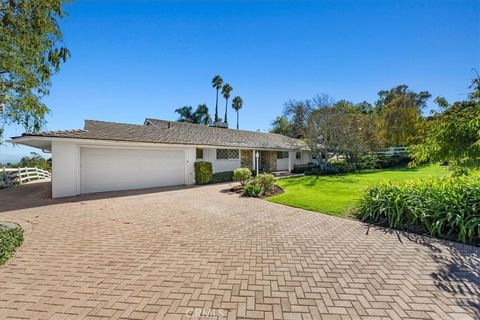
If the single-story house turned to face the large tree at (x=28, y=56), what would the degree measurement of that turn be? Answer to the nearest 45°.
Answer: approximately 45° to its right

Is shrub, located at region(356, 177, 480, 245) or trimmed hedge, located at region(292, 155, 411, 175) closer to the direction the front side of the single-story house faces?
the shrub

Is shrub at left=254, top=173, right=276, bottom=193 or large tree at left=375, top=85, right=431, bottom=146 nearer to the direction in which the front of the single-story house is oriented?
the shrub

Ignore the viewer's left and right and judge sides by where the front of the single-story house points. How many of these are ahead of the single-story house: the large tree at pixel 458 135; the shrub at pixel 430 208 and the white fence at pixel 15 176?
2

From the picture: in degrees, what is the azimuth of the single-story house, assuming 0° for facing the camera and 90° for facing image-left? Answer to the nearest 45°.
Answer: approximately 315°

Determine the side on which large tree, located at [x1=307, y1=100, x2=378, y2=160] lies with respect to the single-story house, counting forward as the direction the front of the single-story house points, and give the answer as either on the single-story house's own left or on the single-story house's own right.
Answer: on the single-story house's own left

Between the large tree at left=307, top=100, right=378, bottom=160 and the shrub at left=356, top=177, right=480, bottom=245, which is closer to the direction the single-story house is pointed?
the shrub

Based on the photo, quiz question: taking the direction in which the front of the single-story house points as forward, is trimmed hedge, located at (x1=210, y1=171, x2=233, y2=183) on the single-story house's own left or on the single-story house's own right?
on the single-story house's own left

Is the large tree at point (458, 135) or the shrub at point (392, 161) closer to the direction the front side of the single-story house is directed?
the large tree

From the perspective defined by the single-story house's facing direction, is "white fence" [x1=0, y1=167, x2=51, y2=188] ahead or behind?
behind

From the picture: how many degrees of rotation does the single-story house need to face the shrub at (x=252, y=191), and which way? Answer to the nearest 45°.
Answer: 0° — it already faces it
